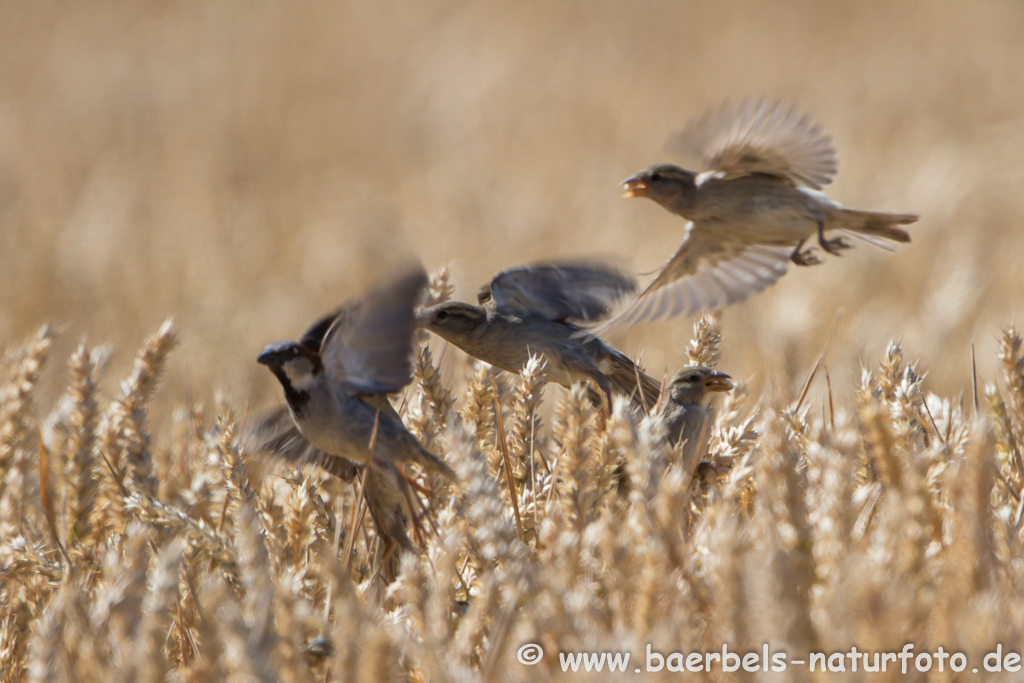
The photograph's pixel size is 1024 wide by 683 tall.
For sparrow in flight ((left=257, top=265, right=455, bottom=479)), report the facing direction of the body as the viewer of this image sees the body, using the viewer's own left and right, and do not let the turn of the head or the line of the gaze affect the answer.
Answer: facing to the left of the viewer

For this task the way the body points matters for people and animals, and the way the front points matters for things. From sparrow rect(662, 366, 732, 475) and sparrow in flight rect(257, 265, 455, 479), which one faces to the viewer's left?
the sparrow in flight

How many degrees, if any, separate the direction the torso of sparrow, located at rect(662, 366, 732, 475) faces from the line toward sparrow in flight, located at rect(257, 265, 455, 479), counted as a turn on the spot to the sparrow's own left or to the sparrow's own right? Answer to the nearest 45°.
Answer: approximately 135° to the sparrow's own right

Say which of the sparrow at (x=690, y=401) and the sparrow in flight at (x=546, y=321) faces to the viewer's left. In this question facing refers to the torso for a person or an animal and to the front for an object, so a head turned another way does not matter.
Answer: the sparrow in flight

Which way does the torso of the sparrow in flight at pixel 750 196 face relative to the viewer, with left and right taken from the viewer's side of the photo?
facing to the left of the viewer

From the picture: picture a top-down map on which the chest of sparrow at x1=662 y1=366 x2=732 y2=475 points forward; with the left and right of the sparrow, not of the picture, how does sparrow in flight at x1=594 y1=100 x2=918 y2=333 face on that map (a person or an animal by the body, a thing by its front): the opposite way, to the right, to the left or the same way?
the opposite way

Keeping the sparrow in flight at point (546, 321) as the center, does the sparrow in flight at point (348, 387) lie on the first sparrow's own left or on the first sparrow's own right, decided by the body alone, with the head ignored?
on the first sparrow's own left

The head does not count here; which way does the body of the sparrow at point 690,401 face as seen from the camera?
to the viewer's right

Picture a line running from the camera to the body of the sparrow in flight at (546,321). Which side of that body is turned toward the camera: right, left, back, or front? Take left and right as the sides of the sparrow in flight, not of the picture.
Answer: left

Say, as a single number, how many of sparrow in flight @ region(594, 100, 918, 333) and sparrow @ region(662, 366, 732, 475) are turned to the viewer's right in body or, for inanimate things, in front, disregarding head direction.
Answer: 1
